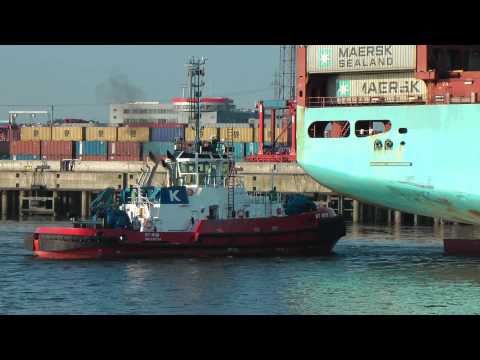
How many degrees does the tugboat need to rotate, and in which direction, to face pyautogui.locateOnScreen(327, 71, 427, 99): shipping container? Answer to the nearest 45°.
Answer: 0° — it already faces it

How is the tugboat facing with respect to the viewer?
to the viewer's right

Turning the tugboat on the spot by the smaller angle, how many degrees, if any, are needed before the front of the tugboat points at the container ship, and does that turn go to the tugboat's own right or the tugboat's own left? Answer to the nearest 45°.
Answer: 0° — it already faces it

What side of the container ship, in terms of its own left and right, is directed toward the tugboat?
back

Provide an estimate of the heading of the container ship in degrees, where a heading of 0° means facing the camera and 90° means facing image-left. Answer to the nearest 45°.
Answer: approximately 270°
